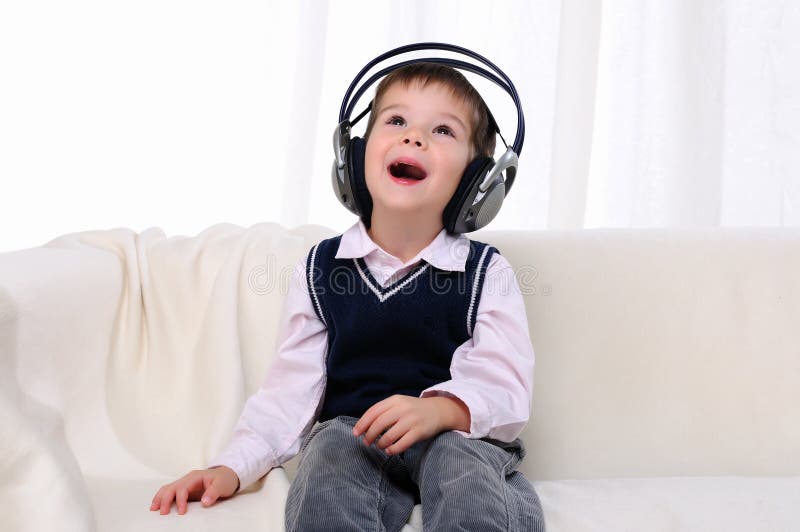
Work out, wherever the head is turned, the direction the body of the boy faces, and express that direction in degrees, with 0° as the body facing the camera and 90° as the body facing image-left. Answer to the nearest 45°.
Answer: approximately 0°

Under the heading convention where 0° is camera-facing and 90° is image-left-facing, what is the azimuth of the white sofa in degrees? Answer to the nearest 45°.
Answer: approximately 0°
